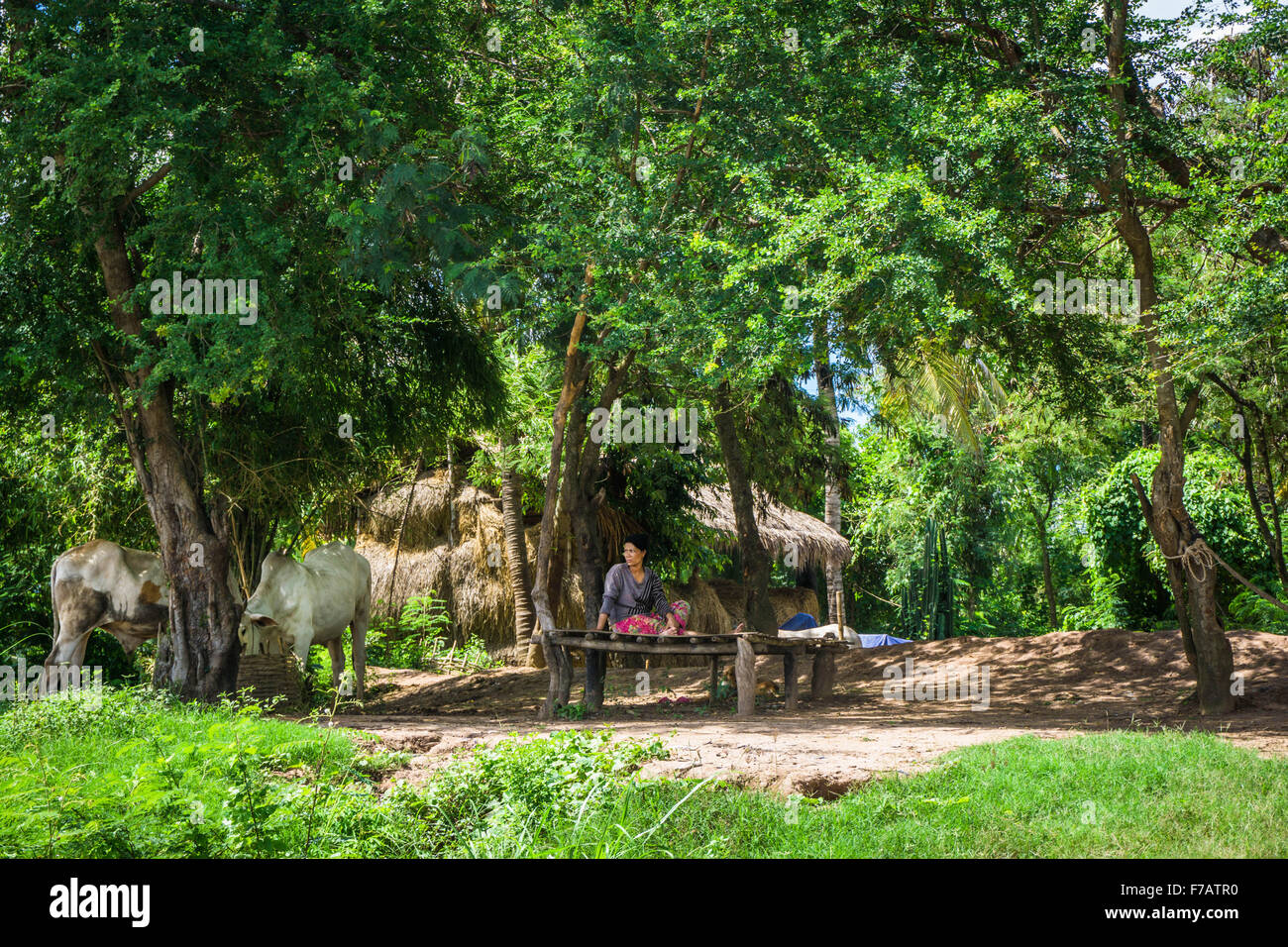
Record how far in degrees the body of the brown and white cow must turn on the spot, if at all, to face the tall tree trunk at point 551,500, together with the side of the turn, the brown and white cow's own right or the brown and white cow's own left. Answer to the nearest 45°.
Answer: approximately 45° to the brown and white cow's own right

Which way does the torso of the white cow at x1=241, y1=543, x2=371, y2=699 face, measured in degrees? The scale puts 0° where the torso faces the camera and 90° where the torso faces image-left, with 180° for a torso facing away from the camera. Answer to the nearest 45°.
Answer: approximately 45°

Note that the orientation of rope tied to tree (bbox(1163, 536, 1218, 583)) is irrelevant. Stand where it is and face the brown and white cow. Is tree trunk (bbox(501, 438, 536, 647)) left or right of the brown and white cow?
right

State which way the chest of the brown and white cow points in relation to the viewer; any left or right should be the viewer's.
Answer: facing to the right of the viewer

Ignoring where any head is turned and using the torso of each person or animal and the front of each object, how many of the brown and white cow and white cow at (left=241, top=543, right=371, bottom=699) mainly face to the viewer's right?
1
